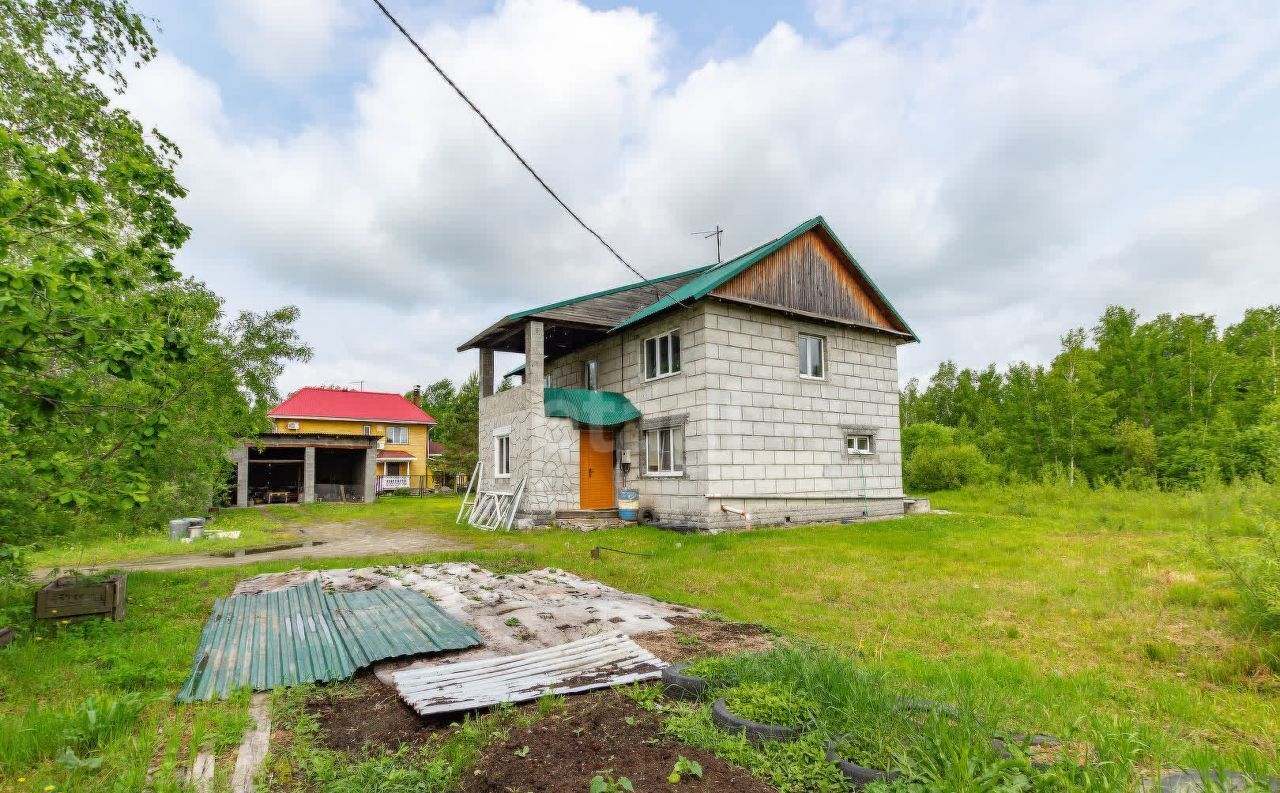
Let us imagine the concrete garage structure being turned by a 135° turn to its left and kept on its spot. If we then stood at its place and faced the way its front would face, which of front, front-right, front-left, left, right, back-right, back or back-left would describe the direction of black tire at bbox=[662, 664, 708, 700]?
back-right

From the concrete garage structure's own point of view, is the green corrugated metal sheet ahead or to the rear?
ahead

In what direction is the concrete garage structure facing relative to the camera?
toward the camera

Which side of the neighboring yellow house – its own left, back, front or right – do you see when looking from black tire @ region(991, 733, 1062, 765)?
front

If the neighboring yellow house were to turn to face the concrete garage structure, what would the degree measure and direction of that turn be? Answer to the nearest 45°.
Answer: approximately 45° to its right

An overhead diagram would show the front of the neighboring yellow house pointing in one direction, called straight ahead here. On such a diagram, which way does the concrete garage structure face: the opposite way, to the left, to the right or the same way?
the same way

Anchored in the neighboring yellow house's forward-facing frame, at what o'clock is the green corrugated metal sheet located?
The green corrugated metal sheet is roughly at 12 o'clock from the neighboring yellow house.

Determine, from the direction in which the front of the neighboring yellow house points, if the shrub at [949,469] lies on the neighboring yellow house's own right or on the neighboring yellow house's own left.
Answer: on the neighboring yellow house's own left

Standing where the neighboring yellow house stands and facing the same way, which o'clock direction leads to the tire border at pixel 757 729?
The tire border is roughly at 12 o'clock from the neighboring yellow house.

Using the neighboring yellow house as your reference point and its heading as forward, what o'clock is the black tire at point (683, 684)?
The black tire is roughly at 12 o'clock from the neighboring yellow house.

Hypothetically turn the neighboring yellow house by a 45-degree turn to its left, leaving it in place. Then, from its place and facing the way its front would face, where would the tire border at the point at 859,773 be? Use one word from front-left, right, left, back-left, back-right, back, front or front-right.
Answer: front-right

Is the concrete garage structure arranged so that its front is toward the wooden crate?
yes

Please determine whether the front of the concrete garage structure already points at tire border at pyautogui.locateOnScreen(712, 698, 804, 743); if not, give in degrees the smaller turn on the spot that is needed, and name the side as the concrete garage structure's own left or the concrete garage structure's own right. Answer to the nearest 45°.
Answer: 0° — it already faces it

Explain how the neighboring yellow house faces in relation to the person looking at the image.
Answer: facing the viewer
